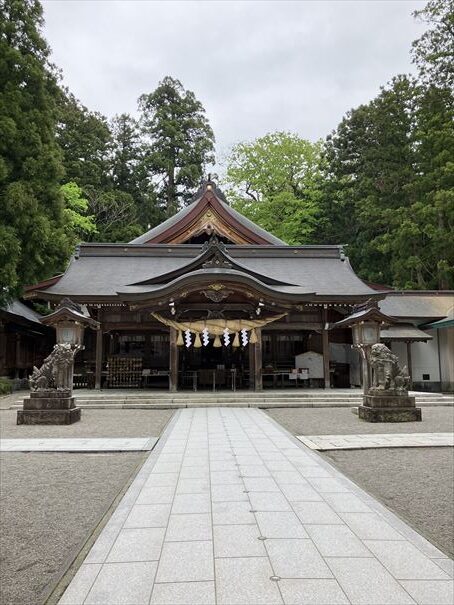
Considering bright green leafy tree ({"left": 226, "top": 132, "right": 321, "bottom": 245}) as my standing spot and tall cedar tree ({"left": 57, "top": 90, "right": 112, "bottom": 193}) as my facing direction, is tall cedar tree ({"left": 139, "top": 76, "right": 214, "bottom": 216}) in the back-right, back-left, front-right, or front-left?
front-right

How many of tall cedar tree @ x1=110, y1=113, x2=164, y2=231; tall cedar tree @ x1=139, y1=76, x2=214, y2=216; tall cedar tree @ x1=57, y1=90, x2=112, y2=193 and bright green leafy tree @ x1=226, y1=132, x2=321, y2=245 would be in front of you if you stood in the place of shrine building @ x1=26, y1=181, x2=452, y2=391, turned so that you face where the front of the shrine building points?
0

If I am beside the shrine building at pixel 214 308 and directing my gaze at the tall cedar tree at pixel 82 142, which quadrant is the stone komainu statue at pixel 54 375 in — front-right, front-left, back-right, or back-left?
back-left

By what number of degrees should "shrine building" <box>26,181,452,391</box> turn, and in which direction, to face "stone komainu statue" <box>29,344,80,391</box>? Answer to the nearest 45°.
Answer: approximately 45° to its right

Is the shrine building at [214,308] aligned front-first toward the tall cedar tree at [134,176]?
no

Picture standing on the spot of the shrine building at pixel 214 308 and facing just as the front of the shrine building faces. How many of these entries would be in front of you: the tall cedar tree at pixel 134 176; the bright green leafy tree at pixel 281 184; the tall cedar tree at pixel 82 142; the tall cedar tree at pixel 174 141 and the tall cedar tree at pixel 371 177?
0

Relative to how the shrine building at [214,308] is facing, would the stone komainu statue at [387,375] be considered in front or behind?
in front

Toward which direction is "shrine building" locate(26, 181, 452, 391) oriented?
toward the camera

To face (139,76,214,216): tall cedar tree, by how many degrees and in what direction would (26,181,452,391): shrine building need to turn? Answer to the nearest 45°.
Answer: approximately 180°

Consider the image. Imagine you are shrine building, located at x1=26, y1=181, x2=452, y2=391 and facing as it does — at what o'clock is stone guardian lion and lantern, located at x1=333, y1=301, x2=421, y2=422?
The stone guardian lion and lantern is roughly at 11 o'clock from the shrine building.

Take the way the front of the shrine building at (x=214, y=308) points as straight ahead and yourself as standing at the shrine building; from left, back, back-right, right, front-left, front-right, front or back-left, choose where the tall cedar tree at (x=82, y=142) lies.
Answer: back-right

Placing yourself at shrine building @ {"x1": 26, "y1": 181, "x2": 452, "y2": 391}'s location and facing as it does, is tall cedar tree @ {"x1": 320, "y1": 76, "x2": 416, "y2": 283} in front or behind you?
behind

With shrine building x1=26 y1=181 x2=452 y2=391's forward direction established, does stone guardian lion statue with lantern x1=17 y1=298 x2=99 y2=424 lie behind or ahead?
ahead

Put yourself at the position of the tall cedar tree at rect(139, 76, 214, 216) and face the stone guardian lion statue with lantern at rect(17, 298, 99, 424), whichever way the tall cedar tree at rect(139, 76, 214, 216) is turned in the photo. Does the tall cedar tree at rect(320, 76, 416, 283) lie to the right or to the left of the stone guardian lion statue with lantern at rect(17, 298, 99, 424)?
left
